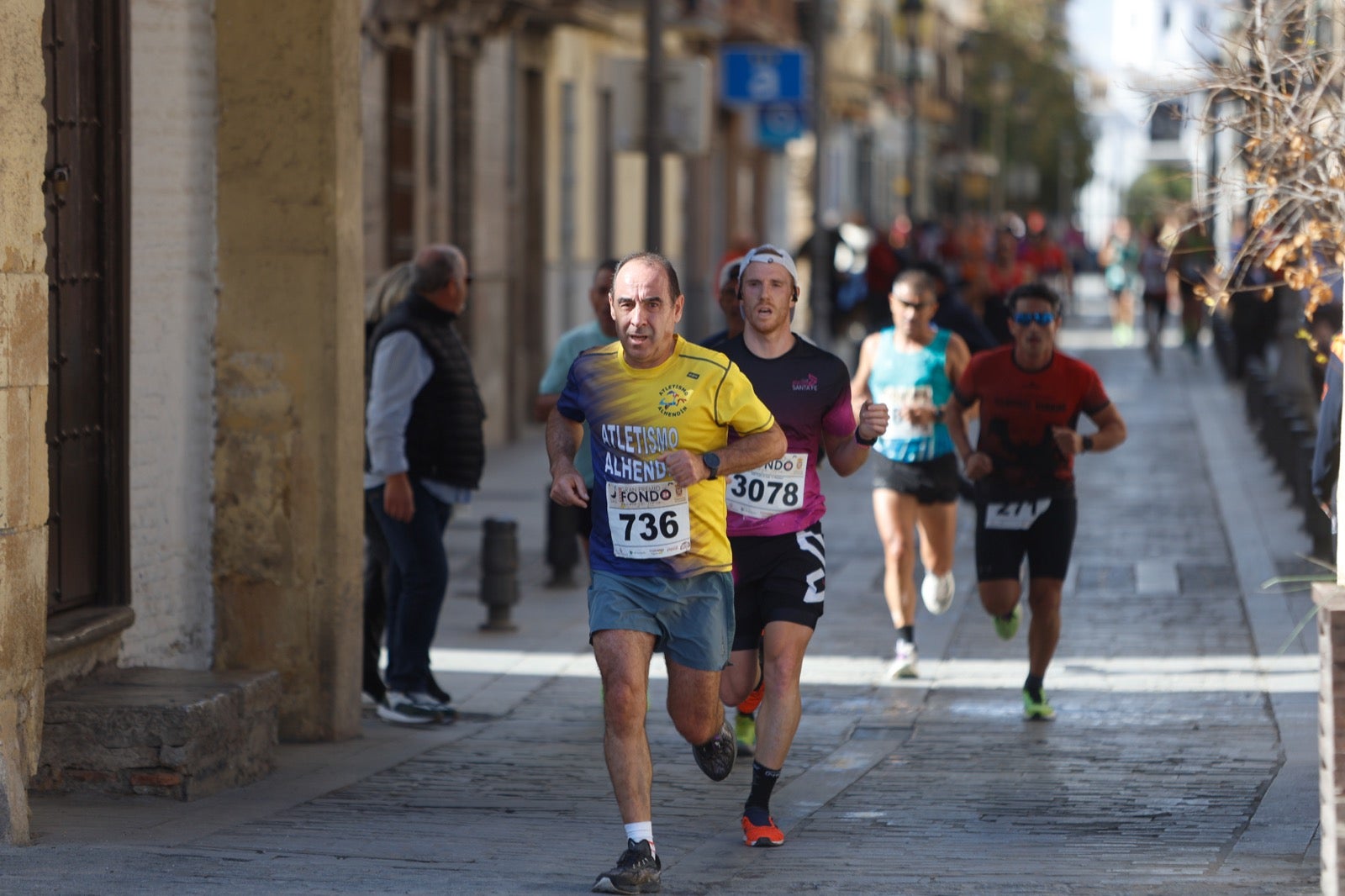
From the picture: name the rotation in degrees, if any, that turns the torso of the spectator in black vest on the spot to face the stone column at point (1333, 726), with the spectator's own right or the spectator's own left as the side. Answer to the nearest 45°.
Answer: approximately 45° to the spectator's own right

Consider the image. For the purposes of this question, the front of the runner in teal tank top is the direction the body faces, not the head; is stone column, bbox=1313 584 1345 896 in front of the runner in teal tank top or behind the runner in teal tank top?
in front

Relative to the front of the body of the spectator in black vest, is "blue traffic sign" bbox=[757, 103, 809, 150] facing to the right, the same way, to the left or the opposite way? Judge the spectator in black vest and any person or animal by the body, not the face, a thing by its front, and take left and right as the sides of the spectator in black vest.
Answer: to the right

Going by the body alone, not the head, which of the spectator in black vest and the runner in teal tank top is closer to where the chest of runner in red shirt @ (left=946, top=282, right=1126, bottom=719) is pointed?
the spectator in black vest

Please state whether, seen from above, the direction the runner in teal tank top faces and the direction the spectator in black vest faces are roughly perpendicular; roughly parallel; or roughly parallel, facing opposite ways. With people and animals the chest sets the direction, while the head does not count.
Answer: roughly perpendicular

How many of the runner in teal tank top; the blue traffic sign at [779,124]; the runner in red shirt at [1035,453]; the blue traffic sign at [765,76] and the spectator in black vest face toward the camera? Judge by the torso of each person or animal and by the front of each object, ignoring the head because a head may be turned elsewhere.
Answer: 4

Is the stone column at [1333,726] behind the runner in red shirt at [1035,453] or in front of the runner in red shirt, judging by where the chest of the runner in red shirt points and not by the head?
in front

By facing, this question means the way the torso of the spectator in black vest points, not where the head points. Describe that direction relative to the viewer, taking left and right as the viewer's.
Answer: facing to the right of the viewer
